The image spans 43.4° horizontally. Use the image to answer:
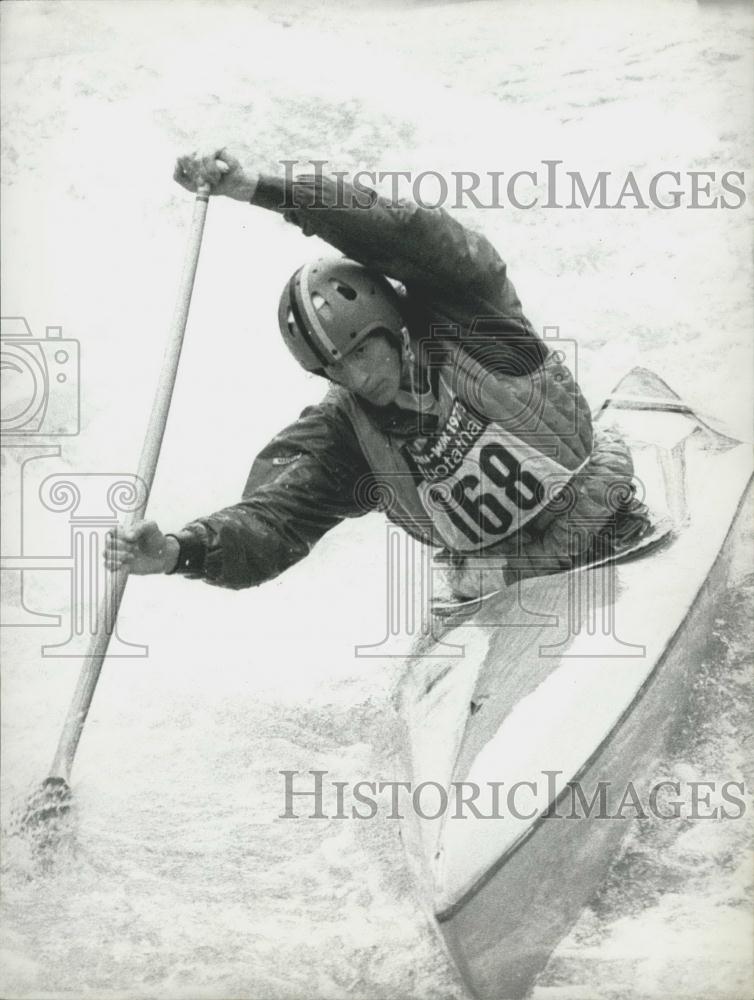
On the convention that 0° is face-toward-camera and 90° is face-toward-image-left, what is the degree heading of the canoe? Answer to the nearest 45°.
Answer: approximately 45°
